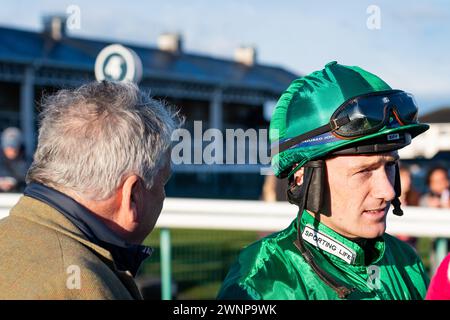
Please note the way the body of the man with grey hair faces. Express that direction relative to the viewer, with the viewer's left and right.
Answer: facing away from the viewer and to the right of the viewer

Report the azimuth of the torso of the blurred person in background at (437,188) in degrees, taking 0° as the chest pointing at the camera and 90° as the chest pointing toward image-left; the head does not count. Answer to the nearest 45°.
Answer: approximately 0°

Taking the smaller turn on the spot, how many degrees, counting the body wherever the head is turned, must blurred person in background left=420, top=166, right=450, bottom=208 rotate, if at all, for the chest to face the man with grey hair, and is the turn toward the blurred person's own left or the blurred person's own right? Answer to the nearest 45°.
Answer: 0° — they already face them

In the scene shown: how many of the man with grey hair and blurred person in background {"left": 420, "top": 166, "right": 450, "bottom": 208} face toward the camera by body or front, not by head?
1

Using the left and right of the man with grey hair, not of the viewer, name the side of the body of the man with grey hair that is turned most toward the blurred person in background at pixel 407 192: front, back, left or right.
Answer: front

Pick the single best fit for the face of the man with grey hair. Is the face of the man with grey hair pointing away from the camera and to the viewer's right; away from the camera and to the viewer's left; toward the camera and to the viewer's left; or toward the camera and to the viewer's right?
away from the camera and to the viewer's right

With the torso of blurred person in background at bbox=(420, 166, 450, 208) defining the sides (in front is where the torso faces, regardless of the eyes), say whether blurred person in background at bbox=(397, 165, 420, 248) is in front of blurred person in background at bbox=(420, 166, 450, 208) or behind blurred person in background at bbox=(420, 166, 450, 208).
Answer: in front

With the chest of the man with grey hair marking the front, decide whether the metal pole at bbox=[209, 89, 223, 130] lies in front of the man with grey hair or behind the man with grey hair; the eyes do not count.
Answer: in front
